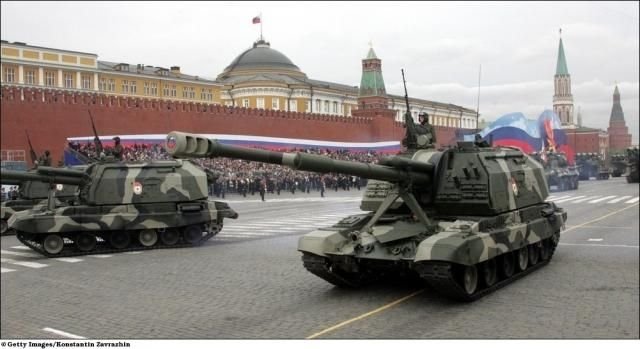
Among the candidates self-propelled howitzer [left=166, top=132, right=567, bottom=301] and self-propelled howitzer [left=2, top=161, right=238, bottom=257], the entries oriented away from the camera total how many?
0
